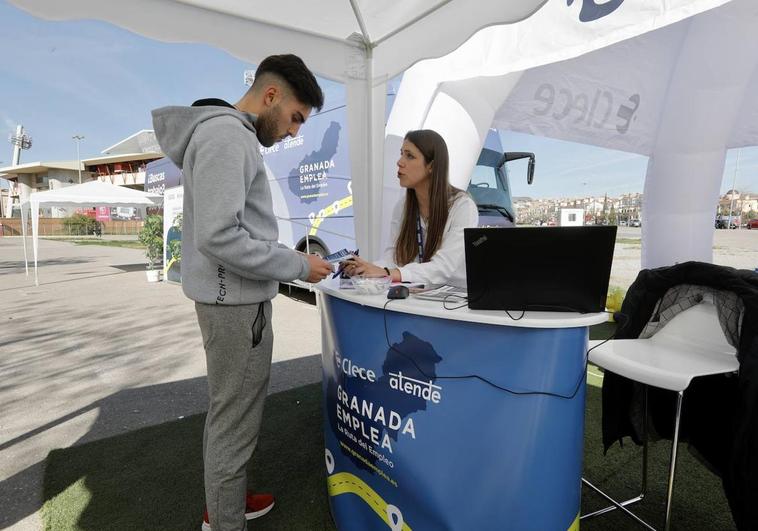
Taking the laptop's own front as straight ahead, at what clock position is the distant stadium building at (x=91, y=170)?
The distant stadium building is roughly at 10 o'clock from the laptop.

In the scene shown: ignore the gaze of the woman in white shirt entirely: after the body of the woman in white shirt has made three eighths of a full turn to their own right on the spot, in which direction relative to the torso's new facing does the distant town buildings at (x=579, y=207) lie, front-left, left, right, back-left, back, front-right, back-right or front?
front-right

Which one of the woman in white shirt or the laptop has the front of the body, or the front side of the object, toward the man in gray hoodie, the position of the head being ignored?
the woman in white shirt

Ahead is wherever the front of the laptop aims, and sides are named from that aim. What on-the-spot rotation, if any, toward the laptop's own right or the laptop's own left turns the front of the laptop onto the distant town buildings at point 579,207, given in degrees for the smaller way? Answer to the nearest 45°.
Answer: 0° — it already faces it

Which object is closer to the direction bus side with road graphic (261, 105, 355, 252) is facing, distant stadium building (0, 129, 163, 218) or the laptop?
the laptop

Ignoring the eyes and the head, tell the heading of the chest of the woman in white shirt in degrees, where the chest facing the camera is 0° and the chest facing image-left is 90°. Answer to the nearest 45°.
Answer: approximately 45°

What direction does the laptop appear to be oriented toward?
away from the camera

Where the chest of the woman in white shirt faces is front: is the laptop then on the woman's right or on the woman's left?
on the woman's left

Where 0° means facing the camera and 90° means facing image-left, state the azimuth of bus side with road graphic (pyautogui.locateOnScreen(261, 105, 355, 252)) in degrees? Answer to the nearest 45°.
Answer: approximately 45°

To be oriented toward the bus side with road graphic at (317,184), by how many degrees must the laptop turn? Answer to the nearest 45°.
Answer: approximately 45° to its left

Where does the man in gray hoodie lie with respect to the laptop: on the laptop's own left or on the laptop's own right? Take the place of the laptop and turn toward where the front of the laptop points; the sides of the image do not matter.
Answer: on the laptop's own left

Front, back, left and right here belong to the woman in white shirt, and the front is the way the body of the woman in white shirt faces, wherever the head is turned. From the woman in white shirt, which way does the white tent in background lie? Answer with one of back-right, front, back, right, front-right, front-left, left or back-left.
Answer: right

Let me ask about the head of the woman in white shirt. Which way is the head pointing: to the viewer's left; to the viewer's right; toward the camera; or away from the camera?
to the viewer's left

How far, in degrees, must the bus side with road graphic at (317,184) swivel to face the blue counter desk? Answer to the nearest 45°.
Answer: approximately 45° to its left

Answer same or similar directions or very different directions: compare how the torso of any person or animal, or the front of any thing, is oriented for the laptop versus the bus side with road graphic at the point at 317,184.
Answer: very different directions

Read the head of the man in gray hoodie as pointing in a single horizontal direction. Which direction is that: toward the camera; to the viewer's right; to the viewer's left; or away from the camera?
to the viewer's right

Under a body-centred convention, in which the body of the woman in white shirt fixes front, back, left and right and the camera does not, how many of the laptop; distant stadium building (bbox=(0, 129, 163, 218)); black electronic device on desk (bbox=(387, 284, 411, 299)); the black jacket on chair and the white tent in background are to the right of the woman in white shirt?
2
